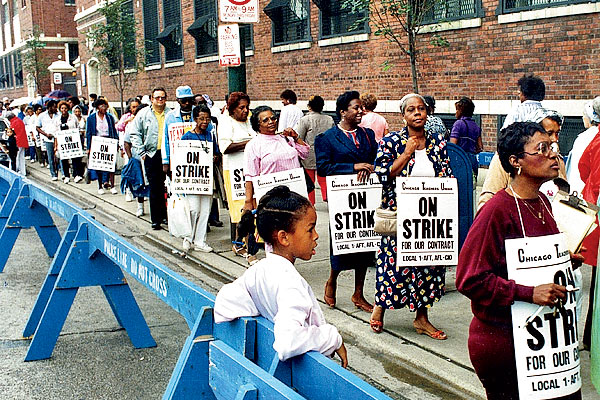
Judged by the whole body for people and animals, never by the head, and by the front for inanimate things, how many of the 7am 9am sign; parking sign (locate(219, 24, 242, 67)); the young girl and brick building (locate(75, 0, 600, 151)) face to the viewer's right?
1

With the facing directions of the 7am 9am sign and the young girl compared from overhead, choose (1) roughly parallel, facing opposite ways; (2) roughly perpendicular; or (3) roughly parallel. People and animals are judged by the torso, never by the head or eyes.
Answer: roughly perpendicular

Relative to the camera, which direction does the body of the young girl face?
to the viewer's right

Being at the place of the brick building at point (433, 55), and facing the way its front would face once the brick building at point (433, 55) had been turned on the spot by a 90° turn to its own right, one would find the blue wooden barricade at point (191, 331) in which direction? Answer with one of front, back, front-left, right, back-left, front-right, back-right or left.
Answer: back-left

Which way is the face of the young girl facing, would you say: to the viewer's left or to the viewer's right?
to the viewer's right

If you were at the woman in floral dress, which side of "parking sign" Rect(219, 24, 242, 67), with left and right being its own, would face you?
front

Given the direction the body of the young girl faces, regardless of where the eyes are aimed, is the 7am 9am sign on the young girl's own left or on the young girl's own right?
on the young girl's own left

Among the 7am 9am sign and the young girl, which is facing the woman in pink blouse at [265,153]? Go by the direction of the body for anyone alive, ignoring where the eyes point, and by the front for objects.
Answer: the 7am 9am sign

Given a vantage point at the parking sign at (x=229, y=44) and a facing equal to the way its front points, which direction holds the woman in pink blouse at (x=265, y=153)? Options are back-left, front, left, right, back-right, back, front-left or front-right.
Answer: front

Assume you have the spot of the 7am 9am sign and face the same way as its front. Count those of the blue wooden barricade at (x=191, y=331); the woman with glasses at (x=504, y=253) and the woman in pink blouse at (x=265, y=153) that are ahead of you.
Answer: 3

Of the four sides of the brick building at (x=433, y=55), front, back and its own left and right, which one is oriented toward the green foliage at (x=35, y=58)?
right

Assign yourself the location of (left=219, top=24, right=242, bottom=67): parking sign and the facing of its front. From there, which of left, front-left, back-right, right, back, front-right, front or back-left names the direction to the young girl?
front

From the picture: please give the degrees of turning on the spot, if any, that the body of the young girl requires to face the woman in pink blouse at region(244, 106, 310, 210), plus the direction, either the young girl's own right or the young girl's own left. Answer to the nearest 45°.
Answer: approximately 90° to the young girl's own left

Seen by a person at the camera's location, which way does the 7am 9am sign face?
facing the viewer

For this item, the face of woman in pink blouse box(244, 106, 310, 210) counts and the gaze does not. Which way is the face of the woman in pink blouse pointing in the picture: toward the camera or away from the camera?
toward the camera

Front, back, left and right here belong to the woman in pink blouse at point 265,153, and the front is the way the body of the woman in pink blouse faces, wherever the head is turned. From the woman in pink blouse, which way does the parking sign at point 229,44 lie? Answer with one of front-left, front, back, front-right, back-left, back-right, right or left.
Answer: back-left
